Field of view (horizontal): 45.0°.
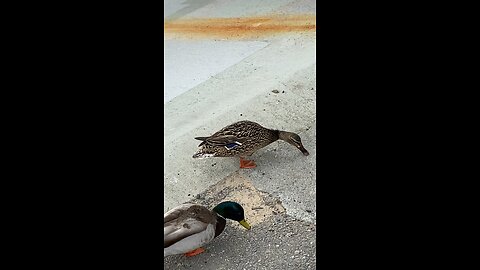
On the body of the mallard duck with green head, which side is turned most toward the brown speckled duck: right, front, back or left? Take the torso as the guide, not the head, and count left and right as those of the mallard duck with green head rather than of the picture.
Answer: left

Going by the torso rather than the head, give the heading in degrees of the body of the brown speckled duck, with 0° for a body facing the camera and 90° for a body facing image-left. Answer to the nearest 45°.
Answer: approximately 270°

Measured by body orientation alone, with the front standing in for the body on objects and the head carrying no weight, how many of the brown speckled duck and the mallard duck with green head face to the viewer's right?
2

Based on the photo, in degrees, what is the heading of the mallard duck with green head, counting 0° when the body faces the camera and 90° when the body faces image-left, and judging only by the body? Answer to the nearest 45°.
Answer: approximately 270°

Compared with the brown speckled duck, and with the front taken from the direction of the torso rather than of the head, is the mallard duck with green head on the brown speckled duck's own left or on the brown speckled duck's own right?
on the brown speckled duck's own right
